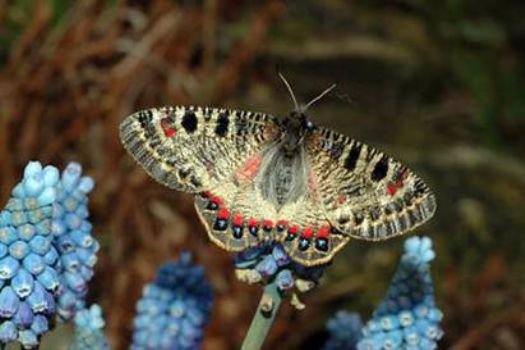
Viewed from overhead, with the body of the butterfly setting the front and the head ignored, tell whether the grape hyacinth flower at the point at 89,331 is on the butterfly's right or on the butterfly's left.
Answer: on the butterfly's left

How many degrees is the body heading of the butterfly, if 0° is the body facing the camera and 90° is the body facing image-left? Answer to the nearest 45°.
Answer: approximately 180°

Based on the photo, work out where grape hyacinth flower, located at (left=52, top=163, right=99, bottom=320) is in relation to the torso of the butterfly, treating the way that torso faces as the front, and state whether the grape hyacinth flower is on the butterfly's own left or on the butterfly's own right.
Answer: on the butterfly's own left
